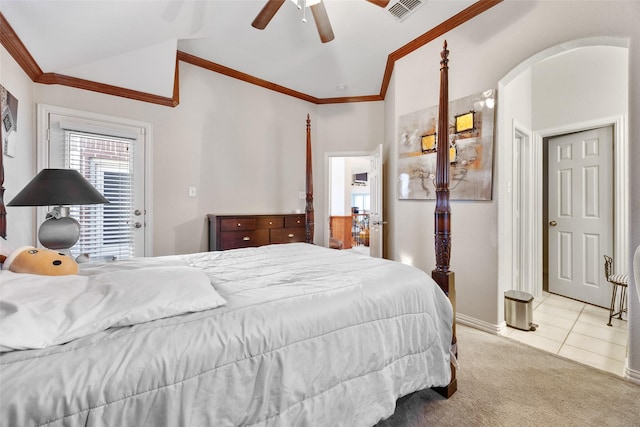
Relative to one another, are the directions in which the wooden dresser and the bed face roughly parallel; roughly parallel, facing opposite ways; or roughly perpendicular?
roughly perpendicular

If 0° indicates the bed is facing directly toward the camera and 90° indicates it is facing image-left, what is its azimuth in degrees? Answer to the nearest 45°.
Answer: approximately 225°

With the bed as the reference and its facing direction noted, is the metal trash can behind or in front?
in front

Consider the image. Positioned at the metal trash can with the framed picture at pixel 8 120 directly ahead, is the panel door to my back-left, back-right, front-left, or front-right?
back-right

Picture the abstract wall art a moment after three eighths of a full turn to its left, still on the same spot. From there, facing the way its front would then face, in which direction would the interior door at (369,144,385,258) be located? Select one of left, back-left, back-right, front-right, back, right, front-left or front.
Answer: back-left

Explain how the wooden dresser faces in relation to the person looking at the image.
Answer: facing the viewer and to the right of the viewer

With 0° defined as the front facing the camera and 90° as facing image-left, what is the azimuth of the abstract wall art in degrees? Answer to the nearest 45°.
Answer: approximately 45°

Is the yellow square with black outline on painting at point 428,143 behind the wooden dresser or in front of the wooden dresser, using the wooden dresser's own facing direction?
in front

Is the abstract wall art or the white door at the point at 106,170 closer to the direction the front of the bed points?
the abstract wall art

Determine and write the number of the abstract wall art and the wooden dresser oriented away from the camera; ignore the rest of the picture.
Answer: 0

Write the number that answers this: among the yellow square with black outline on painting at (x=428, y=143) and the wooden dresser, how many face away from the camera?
0

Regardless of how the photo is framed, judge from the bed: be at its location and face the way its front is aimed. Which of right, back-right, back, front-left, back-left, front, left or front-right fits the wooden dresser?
front-left

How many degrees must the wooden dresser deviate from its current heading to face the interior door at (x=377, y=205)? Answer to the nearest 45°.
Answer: approximately 45° to its left

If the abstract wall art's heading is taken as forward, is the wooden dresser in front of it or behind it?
in front

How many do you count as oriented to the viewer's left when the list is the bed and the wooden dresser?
0

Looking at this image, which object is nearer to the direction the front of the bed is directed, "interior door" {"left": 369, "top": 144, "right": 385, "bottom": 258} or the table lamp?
the interior door
